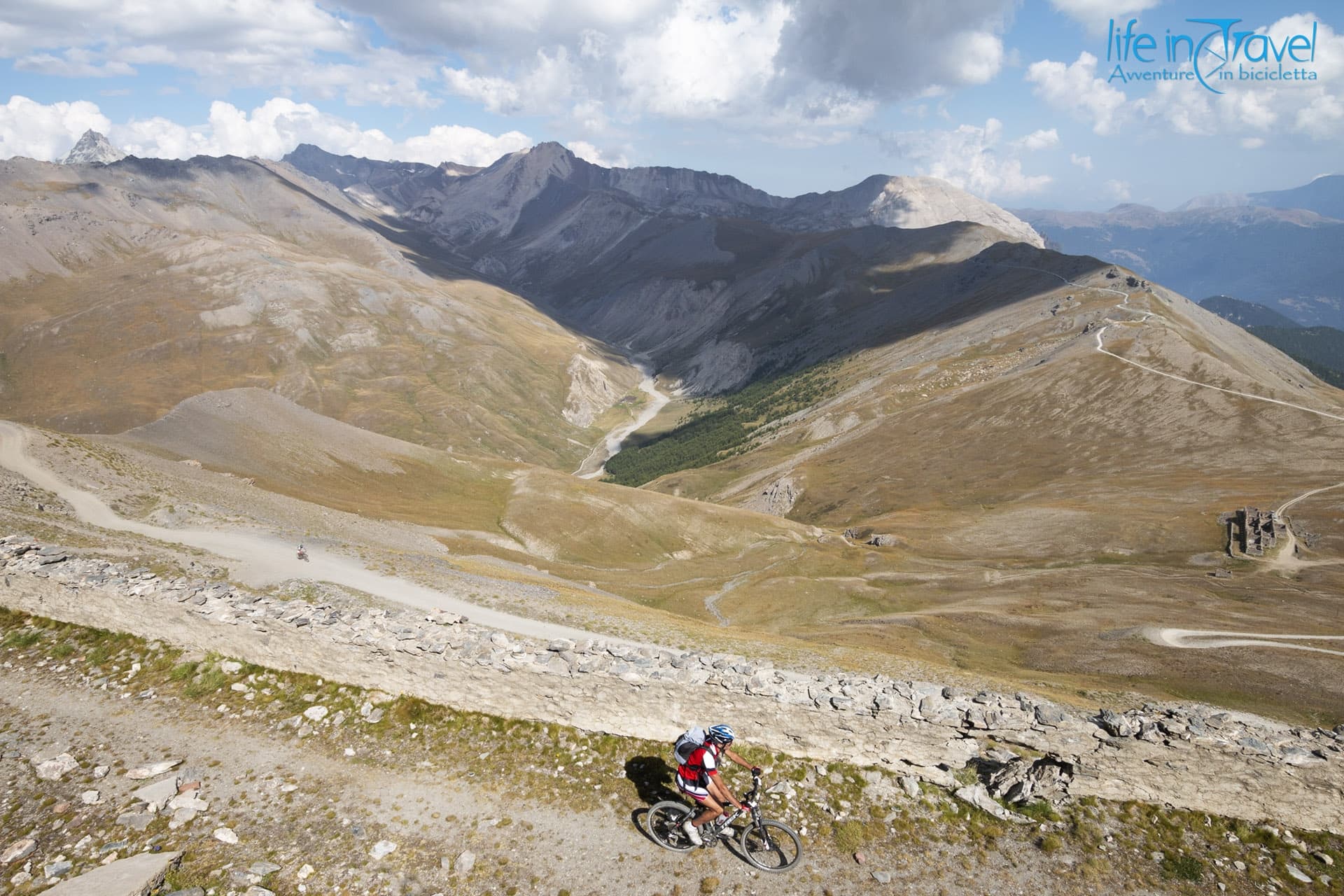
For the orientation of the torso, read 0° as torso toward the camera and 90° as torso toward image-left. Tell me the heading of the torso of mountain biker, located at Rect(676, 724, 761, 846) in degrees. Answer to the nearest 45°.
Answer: approximately 270°
